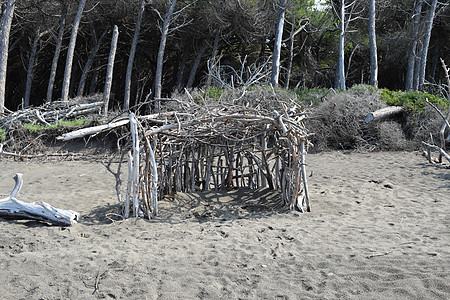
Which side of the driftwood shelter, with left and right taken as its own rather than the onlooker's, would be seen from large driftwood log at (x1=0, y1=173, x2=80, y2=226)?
right

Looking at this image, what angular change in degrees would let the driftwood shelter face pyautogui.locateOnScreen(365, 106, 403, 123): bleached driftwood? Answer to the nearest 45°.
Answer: approximately 135° to its left

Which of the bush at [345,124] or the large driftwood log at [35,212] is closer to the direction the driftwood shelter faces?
the large driftwood log

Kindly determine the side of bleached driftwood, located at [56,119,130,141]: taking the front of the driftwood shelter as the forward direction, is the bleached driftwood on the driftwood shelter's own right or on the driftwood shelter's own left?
on the driftwood shelter's own right

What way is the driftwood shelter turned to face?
toward the camera
